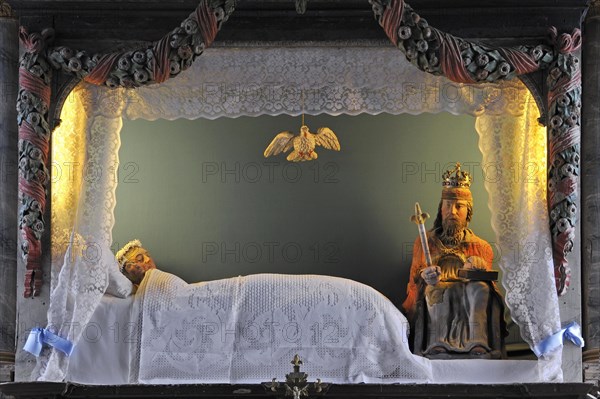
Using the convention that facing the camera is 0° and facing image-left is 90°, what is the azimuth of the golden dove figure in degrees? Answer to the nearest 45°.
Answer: approximately 0°

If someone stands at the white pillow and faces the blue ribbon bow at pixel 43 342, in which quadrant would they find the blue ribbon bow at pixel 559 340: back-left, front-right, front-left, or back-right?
back-left

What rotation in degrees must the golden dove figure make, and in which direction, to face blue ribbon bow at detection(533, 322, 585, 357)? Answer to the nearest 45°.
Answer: approximately 45° to its left

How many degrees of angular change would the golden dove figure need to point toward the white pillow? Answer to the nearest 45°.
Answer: approximately 45° to its right
